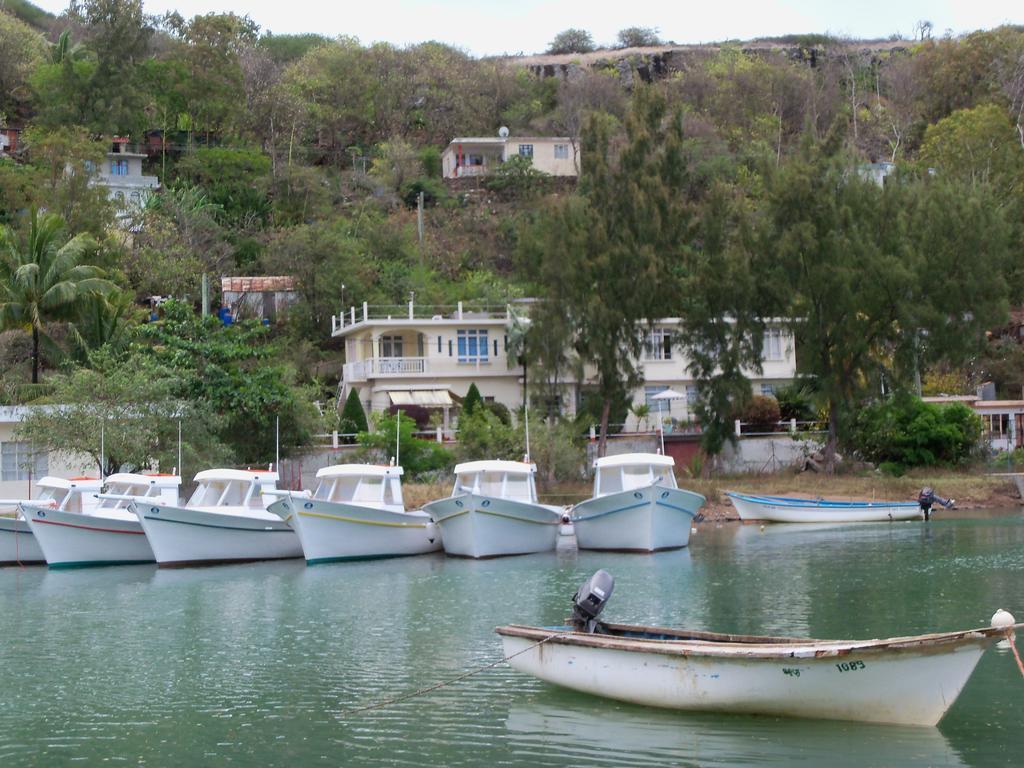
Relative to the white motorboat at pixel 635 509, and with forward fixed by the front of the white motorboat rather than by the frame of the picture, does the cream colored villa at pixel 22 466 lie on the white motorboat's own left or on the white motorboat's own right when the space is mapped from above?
on the white motorboat's own right

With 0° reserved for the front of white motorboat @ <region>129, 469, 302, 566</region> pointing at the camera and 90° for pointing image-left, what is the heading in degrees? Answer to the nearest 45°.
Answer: approximately 45°

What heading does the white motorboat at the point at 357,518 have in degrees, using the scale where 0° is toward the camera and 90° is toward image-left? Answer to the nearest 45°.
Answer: approximately 45°

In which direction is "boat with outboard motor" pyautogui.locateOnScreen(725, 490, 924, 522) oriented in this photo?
to the viewer's left

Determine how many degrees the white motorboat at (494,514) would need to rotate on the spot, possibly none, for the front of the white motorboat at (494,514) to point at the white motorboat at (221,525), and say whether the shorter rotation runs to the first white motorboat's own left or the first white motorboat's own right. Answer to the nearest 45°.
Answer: approximately 90° to the first white motorboat's own right

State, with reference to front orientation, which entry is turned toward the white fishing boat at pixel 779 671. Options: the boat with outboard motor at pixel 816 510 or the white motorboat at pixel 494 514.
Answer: the white motorboat

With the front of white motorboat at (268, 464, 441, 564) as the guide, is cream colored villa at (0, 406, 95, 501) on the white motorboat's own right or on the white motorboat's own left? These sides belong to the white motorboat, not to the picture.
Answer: on the white motorboat's own right

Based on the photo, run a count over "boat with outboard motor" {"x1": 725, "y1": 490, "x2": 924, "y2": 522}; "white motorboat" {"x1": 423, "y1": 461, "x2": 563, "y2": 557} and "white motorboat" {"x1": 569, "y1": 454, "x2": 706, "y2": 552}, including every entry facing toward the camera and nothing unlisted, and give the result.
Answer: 2

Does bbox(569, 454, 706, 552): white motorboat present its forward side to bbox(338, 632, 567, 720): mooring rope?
yes

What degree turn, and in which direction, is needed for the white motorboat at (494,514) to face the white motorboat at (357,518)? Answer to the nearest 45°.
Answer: approximately 90° to its right

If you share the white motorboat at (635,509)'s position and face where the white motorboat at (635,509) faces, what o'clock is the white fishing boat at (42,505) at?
The white fishing boat is roughly at 3 o'clock from the white motorboat.

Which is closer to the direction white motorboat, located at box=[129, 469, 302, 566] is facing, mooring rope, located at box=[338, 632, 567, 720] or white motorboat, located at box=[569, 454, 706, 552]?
the mooring rope

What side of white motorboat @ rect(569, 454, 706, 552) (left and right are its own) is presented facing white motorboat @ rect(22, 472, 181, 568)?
right
